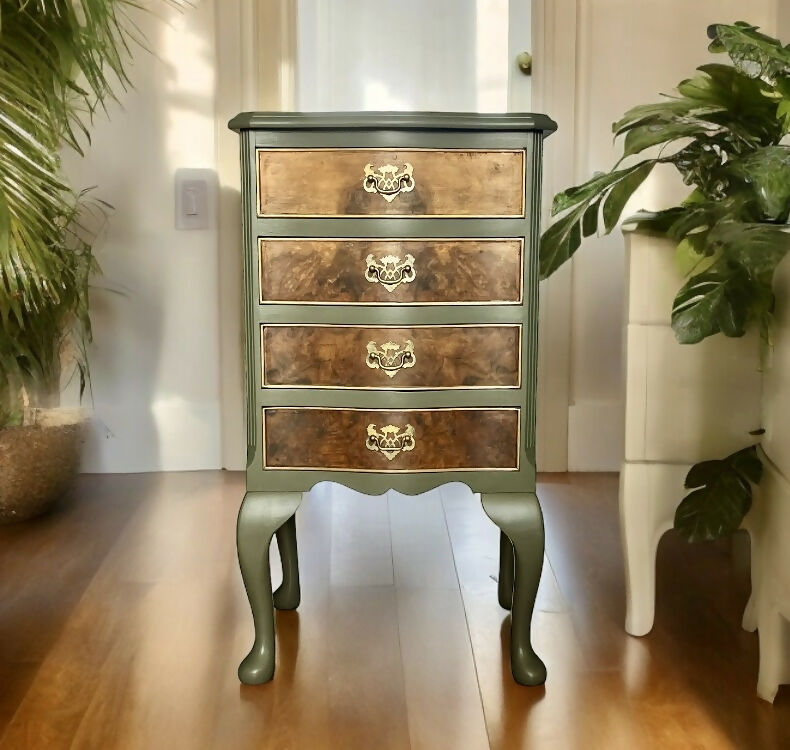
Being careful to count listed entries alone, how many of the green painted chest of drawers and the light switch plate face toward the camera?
2

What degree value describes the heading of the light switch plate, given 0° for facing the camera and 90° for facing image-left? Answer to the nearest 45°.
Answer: approximately 0°

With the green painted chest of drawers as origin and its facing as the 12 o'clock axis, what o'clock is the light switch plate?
The light switch plate is roughly at 5 o'clock from the green painted chest of drawers.

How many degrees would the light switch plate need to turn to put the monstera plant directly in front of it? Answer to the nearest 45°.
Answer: approximately 45° to its left

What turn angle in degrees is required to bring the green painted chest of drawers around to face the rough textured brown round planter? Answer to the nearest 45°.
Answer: approximately 135° to its right

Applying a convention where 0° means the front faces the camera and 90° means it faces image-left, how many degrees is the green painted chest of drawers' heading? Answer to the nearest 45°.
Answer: approximately 0°

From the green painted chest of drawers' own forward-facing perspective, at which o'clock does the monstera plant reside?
The monstera plant is roughly at 9 o'clock from the green painted chest of drawers.
